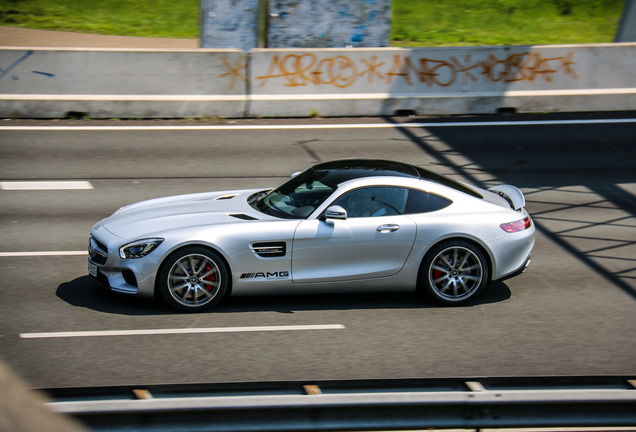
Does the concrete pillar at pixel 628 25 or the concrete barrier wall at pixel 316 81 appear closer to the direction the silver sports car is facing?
the concrete barrier wall

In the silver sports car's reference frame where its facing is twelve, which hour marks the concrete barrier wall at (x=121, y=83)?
The concrete barrier wall is roughly at 2 o'clock from the silver sports car.

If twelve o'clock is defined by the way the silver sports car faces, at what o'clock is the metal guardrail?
The metal guardrail is roughly at 9 o'clock from the silver sports car.

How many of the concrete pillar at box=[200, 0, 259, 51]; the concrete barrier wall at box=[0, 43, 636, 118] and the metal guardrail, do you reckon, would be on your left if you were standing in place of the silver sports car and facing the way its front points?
1

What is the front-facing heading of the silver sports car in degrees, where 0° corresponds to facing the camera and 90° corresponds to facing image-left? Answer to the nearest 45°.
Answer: approximately 90°

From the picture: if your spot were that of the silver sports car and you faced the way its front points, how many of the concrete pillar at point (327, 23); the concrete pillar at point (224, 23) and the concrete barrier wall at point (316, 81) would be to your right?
3

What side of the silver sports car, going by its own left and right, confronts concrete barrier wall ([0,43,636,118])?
right

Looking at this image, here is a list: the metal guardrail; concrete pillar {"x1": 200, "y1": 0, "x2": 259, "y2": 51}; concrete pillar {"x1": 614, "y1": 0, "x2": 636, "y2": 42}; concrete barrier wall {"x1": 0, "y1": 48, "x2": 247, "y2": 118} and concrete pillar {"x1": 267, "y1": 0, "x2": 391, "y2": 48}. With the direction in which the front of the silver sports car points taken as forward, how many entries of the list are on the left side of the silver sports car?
1

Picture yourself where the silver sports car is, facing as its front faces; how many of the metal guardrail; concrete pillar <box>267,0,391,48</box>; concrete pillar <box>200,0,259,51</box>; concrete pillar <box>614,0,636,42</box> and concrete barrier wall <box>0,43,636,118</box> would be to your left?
1
